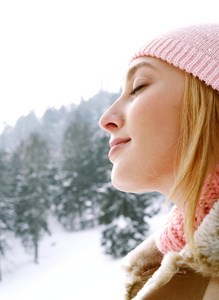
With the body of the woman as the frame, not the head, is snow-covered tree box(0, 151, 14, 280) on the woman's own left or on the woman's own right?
on the woman's own right

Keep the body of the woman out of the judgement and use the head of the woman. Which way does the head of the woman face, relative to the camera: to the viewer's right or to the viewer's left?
to the viewer's left

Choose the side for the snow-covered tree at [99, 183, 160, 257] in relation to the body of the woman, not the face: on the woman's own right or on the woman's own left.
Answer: on the woman's own right

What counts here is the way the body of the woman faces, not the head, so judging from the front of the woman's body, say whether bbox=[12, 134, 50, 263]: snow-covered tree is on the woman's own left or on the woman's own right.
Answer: on the woman's own right

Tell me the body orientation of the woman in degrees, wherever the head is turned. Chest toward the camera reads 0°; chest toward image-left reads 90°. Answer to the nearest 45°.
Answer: approximately 90°
